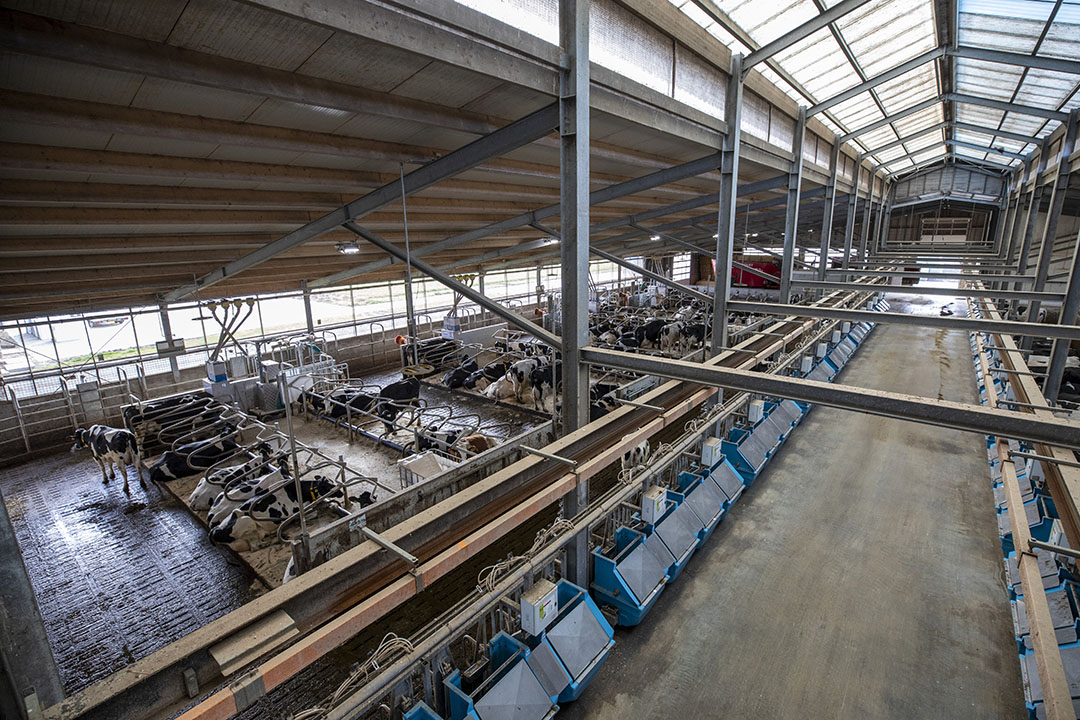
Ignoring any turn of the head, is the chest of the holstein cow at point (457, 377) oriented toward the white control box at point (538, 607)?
no

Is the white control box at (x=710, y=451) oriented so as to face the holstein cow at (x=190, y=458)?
no

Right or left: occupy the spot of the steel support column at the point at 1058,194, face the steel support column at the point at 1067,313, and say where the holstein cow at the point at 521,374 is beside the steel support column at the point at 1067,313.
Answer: right

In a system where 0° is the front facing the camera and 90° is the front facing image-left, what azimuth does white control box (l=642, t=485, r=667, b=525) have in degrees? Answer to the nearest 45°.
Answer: approximately 315°

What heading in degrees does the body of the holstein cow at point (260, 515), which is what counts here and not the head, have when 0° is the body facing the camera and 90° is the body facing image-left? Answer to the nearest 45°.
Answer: approximately 225°

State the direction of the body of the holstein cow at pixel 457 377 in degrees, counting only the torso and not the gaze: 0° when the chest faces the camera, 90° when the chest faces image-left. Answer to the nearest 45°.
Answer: approximately 225°

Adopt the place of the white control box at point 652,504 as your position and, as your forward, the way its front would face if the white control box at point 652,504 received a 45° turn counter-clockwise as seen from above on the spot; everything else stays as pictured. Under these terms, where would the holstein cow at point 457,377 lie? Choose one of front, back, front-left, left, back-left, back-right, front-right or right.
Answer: back-left

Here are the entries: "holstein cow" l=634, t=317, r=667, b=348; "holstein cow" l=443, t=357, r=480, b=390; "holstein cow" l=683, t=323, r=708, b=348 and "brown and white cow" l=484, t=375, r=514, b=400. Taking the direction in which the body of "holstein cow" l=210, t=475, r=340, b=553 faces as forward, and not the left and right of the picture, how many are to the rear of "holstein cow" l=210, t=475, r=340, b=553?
0

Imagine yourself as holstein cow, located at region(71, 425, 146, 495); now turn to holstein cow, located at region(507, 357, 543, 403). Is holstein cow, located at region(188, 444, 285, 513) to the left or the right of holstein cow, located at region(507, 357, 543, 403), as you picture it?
right

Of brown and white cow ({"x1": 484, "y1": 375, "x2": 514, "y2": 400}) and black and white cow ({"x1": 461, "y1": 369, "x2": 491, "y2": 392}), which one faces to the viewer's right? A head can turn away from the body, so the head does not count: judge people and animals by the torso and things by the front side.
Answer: brown and white cow ({"x1": 484, "y1": 375, "x2": 514, "y2": 400})

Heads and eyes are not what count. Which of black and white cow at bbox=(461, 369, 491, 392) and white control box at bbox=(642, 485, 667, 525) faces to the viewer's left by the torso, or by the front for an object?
the black and white cow

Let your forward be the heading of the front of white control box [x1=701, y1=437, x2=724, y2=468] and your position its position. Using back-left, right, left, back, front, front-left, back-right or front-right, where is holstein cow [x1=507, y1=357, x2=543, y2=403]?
back

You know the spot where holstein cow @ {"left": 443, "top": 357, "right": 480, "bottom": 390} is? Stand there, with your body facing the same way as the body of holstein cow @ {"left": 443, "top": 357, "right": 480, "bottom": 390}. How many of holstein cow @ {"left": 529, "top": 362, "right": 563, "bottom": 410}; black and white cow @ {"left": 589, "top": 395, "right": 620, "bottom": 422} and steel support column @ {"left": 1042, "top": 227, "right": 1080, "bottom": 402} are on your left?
0
